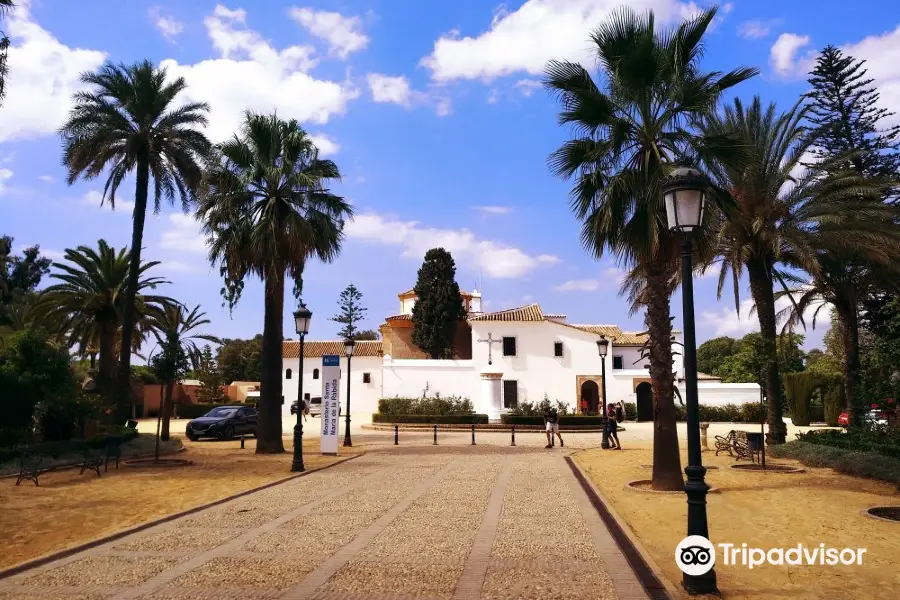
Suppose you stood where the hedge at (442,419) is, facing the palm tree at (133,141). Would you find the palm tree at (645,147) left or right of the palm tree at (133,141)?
left

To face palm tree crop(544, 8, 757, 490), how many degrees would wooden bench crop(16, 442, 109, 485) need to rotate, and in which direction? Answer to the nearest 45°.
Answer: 0° — it already faces it

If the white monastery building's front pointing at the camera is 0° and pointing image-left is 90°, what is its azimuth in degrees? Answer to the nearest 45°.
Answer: approximately 0°

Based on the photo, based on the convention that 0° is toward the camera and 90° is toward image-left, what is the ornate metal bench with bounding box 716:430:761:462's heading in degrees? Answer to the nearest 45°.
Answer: approximately 45°

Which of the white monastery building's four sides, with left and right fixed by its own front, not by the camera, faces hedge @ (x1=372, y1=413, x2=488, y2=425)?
front

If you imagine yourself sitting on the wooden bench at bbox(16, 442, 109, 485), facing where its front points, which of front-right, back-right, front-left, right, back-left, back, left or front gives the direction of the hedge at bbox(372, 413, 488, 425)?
left

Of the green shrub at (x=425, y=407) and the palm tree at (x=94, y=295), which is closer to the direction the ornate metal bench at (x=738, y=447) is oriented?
the palm tree

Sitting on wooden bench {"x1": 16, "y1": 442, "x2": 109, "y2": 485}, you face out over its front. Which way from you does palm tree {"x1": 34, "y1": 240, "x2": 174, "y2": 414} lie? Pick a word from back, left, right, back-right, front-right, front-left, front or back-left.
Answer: back-left

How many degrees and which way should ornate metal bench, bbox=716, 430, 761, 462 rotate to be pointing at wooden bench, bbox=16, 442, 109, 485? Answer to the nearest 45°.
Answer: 0° — it already faces it

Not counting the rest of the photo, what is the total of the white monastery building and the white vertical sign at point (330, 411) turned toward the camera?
2

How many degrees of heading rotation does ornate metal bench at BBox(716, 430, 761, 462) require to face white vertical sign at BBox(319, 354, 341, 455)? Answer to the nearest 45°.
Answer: approximately 45° to its right

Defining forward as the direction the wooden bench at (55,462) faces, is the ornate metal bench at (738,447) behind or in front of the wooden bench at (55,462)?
in front
